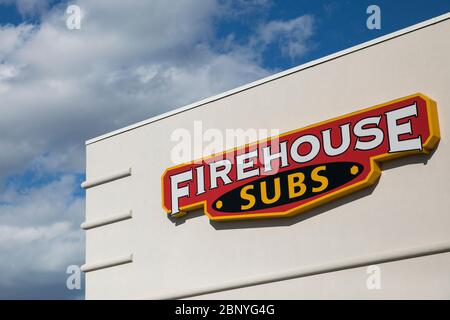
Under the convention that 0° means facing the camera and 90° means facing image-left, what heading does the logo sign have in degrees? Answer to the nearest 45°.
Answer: approximately 45°
